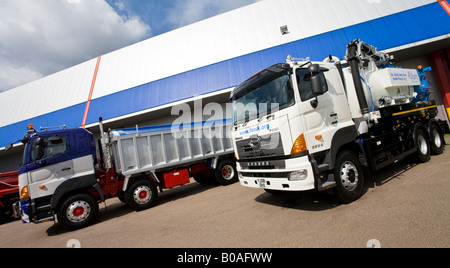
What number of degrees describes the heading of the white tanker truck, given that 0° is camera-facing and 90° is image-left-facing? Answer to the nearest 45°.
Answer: approximately 45°
